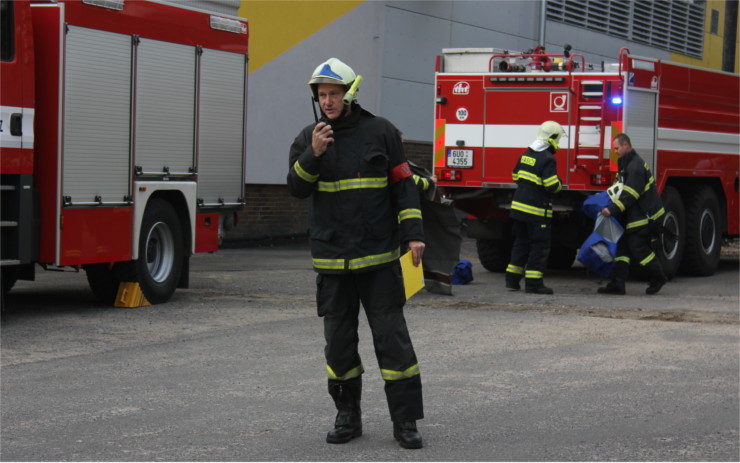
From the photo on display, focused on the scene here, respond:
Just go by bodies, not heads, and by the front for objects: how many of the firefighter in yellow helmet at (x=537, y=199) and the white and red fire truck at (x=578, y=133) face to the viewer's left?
0

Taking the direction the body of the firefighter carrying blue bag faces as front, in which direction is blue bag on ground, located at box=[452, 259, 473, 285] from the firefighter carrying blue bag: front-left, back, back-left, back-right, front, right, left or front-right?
front

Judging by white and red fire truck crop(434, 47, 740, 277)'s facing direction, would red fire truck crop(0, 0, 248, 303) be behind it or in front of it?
behind

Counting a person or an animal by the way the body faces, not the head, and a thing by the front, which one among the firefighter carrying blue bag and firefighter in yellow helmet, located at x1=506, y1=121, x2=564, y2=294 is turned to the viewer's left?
the firefighter carrying blue bag

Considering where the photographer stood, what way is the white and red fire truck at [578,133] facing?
facing away from the viewer and to the right of the viewer

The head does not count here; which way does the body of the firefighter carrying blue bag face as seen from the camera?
to the viewer's left

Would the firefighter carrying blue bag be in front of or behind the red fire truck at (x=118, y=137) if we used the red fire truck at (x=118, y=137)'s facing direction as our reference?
behind

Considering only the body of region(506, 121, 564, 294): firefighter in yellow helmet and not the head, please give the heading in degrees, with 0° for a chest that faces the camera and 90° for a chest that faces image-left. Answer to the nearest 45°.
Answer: approximately 225°

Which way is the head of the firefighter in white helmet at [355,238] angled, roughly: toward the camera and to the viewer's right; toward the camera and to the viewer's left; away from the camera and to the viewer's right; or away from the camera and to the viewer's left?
toward the camera and to the viewer's left

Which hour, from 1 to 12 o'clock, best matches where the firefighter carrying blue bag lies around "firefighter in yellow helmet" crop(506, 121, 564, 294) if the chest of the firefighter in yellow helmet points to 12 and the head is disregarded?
The firefighter carrying blue bag is roughly at 1 o'clock from the firefighter in yellow helmet.

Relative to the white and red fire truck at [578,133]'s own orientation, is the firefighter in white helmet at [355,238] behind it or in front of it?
behind

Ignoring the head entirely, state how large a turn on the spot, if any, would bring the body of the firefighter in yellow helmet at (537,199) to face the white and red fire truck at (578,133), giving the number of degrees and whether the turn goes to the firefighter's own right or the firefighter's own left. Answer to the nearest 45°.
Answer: approximately 45° to the firefighter's own left
